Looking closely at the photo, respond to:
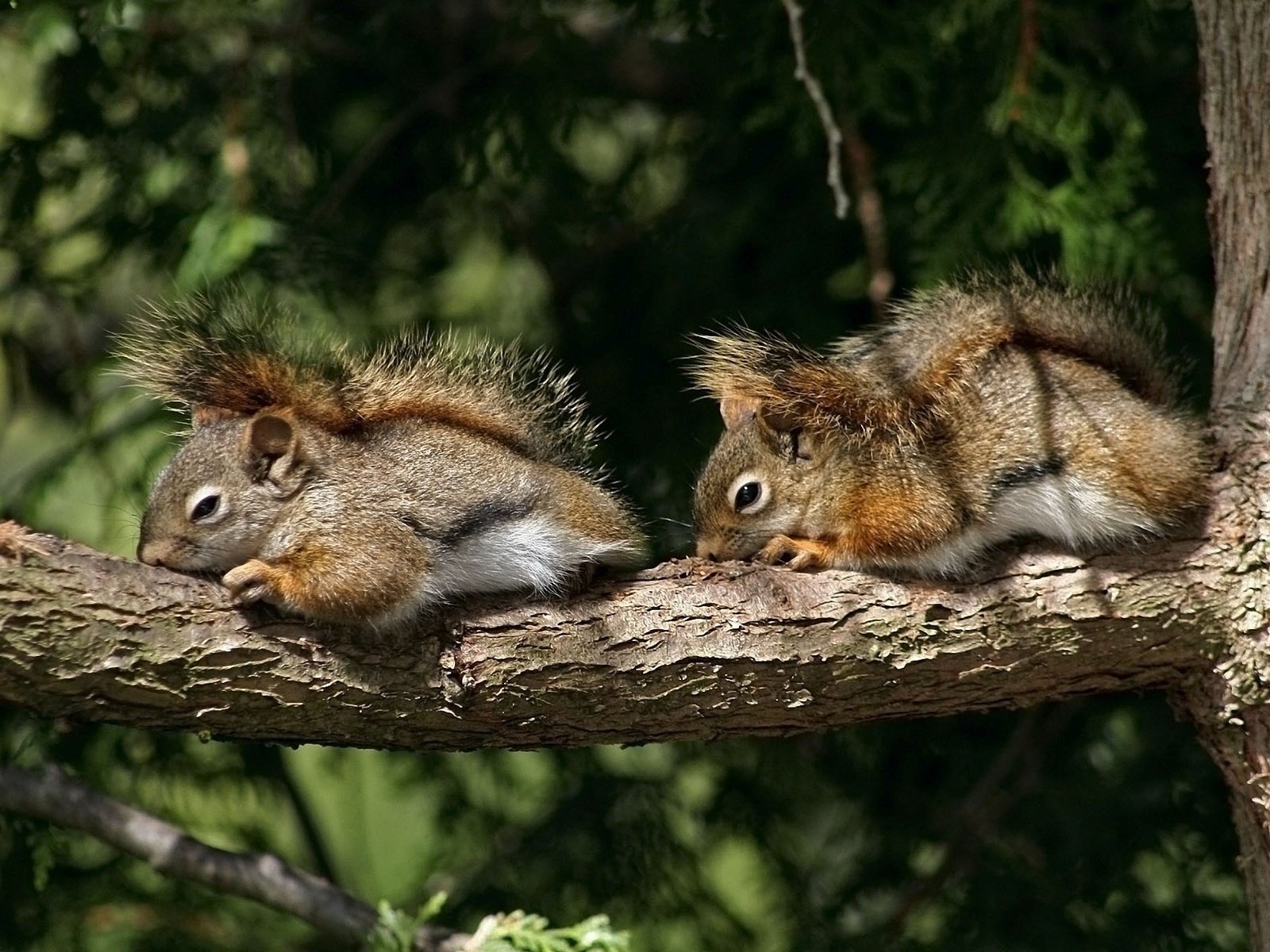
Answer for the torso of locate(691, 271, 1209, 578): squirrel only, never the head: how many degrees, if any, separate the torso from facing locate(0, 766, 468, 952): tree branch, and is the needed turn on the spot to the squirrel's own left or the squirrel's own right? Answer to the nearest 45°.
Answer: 0° — it already faces it

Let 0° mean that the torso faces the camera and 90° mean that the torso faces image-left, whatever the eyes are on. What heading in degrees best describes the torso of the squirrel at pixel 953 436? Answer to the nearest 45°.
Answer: approximately 90°

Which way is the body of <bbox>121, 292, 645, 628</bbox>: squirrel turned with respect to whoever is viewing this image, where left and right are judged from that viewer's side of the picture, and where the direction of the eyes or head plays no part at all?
facing to the left of the viewer

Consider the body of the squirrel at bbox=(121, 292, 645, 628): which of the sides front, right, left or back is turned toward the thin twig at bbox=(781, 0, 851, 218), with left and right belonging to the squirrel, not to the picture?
back

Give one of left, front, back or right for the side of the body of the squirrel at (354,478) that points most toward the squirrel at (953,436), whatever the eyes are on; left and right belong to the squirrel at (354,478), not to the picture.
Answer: back

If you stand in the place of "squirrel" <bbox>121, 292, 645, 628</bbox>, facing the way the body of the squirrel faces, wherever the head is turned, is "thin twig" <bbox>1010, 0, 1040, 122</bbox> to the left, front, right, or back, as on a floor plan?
right

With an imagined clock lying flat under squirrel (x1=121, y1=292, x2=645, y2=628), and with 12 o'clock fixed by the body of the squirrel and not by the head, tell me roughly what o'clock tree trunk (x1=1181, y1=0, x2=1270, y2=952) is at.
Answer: The tree trunk is roughly at 6 o'clock from the squirrel.

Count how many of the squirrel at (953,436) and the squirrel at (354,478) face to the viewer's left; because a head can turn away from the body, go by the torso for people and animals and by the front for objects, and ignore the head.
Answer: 2
